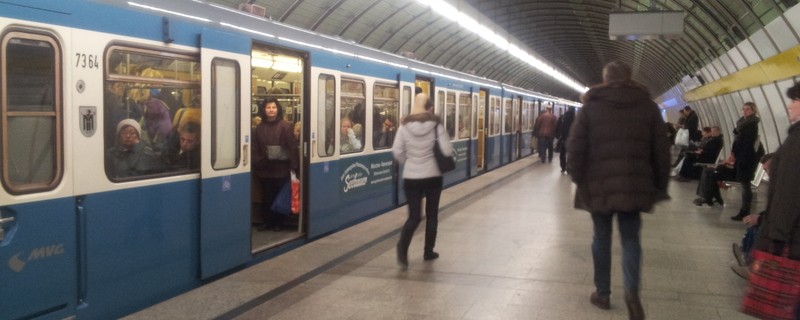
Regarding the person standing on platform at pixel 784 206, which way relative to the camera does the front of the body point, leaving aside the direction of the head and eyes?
to the viewer's left

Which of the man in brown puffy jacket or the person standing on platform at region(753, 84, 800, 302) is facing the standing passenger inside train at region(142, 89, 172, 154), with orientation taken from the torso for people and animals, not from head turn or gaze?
the person standing on platform

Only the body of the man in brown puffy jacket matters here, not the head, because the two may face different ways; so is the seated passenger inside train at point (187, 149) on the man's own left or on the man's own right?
on the man's own left

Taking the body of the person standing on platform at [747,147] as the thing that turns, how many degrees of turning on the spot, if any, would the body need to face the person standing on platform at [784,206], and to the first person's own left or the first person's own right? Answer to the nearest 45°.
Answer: approximately 90° to the first person's own left

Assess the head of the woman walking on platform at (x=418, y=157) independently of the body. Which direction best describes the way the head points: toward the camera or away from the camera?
away from the camera

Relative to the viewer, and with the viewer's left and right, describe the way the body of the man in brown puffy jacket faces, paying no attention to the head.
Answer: facing away from the viewer
